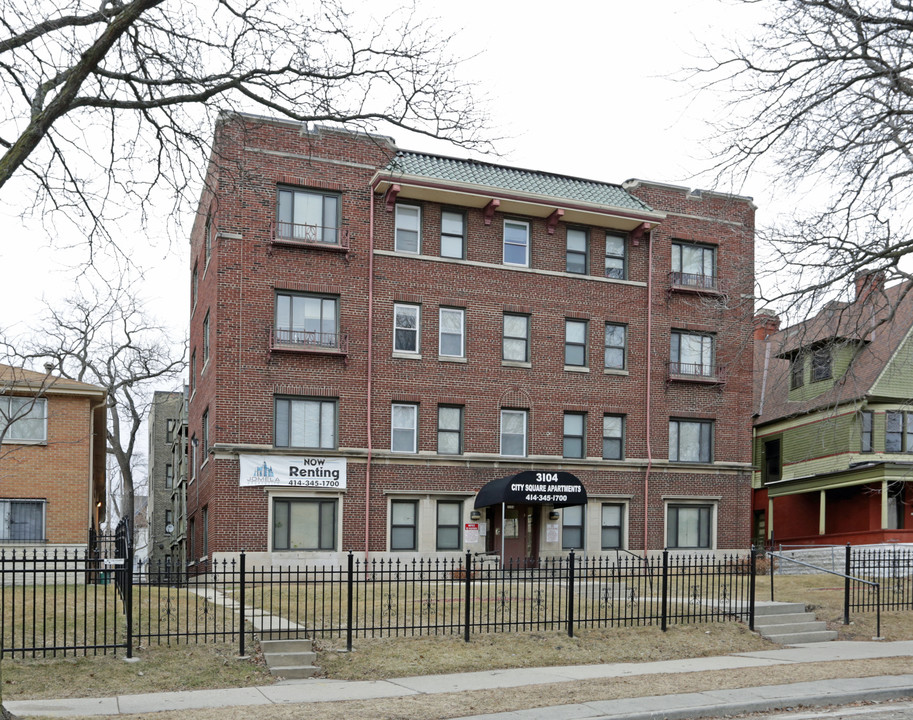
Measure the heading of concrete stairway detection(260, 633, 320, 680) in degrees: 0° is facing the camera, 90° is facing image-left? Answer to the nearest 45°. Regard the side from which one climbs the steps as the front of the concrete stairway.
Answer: approximately 0°

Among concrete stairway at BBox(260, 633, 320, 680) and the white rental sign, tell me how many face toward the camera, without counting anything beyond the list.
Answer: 2

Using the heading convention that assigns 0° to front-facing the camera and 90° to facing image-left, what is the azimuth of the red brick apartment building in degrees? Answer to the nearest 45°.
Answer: approximately 0°

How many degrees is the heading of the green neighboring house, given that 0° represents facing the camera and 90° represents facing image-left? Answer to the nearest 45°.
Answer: approximately 315°

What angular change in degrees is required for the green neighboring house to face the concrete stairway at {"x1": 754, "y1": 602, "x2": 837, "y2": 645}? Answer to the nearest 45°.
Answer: approximately 45° to its right

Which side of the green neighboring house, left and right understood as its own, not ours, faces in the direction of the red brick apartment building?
right

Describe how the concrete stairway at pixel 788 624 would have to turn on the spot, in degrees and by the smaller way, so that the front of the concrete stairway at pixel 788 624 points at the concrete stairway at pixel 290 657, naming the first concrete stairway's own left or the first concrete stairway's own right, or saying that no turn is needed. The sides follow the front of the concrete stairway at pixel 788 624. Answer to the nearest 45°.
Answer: approximately 90° to the first concrete stairway's own right
